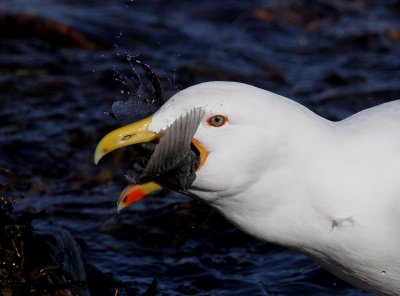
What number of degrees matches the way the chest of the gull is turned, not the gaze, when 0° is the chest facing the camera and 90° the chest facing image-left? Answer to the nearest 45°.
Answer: approximately 90°
